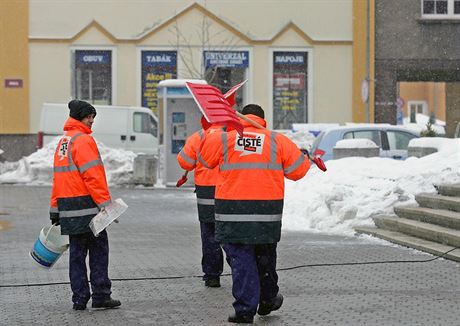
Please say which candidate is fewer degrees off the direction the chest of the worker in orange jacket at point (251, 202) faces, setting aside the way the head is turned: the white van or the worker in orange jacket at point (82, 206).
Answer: the white van

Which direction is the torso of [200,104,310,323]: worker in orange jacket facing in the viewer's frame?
away from the camera

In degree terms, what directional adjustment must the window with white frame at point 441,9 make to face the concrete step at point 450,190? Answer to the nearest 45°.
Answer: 0° — it already faces it

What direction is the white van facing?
to the viewer's right

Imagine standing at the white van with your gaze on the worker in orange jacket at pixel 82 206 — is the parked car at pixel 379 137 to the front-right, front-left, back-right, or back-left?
front-left

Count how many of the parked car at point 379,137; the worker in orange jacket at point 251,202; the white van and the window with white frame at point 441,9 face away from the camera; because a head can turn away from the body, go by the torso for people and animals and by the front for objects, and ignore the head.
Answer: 1

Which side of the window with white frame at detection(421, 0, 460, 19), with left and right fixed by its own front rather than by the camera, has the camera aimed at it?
front

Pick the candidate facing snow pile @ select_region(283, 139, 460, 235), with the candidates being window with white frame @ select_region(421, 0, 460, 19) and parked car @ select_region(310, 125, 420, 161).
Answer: the window with white frame

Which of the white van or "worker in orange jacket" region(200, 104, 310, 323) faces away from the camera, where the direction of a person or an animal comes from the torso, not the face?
the worker in orange jacket

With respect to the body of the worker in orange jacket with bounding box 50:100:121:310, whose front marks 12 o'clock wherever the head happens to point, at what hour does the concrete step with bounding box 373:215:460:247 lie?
The concrete step is roughly at 12 o'clock from the worker in orange jacket.

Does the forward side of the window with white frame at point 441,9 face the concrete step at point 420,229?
yes

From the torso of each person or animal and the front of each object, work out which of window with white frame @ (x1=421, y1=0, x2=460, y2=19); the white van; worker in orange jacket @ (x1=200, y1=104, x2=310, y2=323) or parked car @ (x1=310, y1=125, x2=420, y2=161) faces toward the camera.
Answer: the window with white frame
